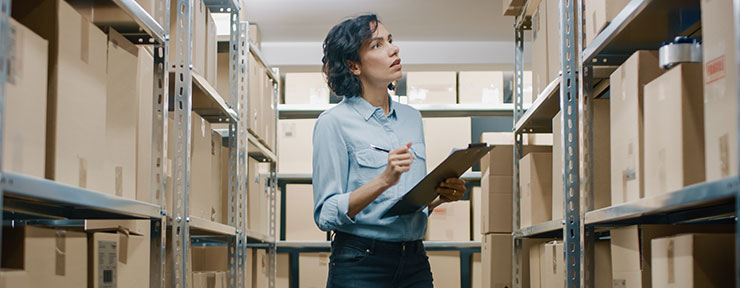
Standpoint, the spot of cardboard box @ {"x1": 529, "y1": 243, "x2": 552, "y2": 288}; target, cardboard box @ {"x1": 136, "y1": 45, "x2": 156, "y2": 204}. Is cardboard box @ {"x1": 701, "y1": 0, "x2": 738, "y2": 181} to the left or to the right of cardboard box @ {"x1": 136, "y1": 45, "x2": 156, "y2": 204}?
left

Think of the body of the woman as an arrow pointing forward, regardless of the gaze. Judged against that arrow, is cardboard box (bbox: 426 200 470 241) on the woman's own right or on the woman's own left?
on the woman's own left

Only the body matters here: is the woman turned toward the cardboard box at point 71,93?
no

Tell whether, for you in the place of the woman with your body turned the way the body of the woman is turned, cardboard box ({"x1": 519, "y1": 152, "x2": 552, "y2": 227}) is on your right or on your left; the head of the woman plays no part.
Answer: on your left

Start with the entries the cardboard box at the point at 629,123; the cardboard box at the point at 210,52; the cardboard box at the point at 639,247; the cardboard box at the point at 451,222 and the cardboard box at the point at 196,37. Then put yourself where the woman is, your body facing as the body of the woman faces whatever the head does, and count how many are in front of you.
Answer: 2

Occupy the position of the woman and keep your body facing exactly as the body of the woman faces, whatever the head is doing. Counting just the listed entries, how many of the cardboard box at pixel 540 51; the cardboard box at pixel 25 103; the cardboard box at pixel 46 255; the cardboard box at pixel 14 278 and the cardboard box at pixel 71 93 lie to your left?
1

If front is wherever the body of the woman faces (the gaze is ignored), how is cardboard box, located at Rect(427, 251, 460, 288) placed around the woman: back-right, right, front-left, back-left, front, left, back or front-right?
back-left

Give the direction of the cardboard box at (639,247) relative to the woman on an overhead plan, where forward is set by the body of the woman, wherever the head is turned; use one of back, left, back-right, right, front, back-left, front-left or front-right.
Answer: front

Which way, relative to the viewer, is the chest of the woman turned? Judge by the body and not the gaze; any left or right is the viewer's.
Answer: facing the viewer and to the right of the viewer

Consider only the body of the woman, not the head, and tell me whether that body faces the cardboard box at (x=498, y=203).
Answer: no

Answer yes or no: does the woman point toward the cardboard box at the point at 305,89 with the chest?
no
